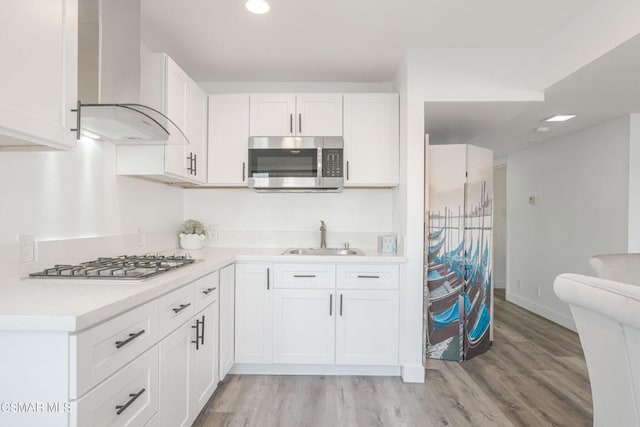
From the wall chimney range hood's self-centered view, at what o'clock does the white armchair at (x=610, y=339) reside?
The white armchair is roughly at 12 o'clock from the wall chimney range hood.

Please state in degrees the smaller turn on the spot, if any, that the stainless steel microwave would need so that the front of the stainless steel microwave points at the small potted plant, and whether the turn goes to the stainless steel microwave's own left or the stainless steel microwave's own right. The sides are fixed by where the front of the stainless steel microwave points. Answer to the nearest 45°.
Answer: approximately 90° to the stainless steel microwave's own right

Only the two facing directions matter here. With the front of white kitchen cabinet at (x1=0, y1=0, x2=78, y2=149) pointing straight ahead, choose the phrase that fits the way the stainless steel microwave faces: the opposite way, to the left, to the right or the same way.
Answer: to the right

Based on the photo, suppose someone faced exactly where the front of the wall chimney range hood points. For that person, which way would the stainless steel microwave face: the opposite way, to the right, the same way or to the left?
to the right

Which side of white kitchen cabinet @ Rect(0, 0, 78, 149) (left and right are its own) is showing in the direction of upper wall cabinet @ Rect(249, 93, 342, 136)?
left

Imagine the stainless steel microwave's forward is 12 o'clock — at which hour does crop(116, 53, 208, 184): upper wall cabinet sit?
The upper wall cabinet is roughly at 2 o'clock from the stainless steel microwave.

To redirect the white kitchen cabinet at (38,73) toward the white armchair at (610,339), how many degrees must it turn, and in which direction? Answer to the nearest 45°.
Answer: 0° — it already faces it

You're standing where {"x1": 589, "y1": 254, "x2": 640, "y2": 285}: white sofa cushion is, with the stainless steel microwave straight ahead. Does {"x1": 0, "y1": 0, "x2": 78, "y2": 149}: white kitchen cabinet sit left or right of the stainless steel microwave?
left

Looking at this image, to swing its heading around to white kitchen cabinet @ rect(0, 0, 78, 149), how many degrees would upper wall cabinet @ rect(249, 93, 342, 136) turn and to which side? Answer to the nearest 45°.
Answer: approximately 45° to its right
